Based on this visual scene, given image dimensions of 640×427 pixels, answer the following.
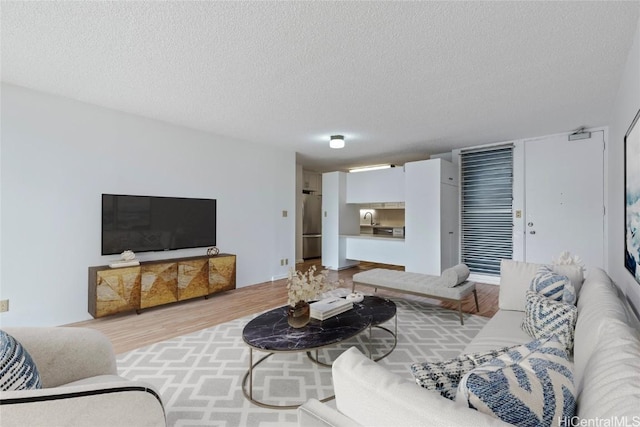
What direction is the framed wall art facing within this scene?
to the viewer's left

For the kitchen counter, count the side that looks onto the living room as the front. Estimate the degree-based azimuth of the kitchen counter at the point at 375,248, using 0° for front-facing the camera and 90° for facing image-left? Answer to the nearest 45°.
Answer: approximately 0°

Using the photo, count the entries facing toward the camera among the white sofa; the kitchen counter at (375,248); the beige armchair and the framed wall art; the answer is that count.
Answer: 1

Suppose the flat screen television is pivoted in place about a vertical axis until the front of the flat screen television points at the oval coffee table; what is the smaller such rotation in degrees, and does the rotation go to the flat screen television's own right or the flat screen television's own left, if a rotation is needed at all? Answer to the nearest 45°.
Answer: approximately 45° to the flat screen television's own right

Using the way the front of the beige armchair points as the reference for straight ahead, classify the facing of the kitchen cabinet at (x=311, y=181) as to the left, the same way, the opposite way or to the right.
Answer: to the right

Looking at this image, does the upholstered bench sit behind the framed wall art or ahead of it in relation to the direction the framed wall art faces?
ahead

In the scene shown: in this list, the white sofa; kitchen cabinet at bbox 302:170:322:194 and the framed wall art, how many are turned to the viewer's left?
2

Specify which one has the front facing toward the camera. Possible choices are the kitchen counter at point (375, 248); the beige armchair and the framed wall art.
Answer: the kitchen counter

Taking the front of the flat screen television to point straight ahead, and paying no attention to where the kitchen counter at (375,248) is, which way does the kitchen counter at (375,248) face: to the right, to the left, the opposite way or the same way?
to the right

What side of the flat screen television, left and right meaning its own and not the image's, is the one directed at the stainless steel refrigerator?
left

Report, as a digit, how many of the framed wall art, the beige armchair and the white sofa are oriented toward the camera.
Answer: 0

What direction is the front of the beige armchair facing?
to the viewer's right

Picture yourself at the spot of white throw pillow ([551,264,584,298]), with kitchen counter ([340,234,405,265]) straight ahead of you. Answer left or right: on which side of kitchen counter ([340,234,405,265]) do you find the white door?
right

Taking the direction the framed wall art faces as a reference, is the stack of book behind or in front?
in front

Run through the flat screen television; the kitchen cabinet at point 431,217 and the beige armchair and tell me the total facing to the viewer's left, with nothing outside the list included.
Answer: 0

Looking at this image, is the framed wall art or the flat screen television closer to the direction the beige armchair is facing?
the framed wall art

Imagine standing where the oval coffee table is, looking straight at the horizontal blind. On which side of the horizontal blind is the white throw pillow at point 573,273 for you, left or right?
right
